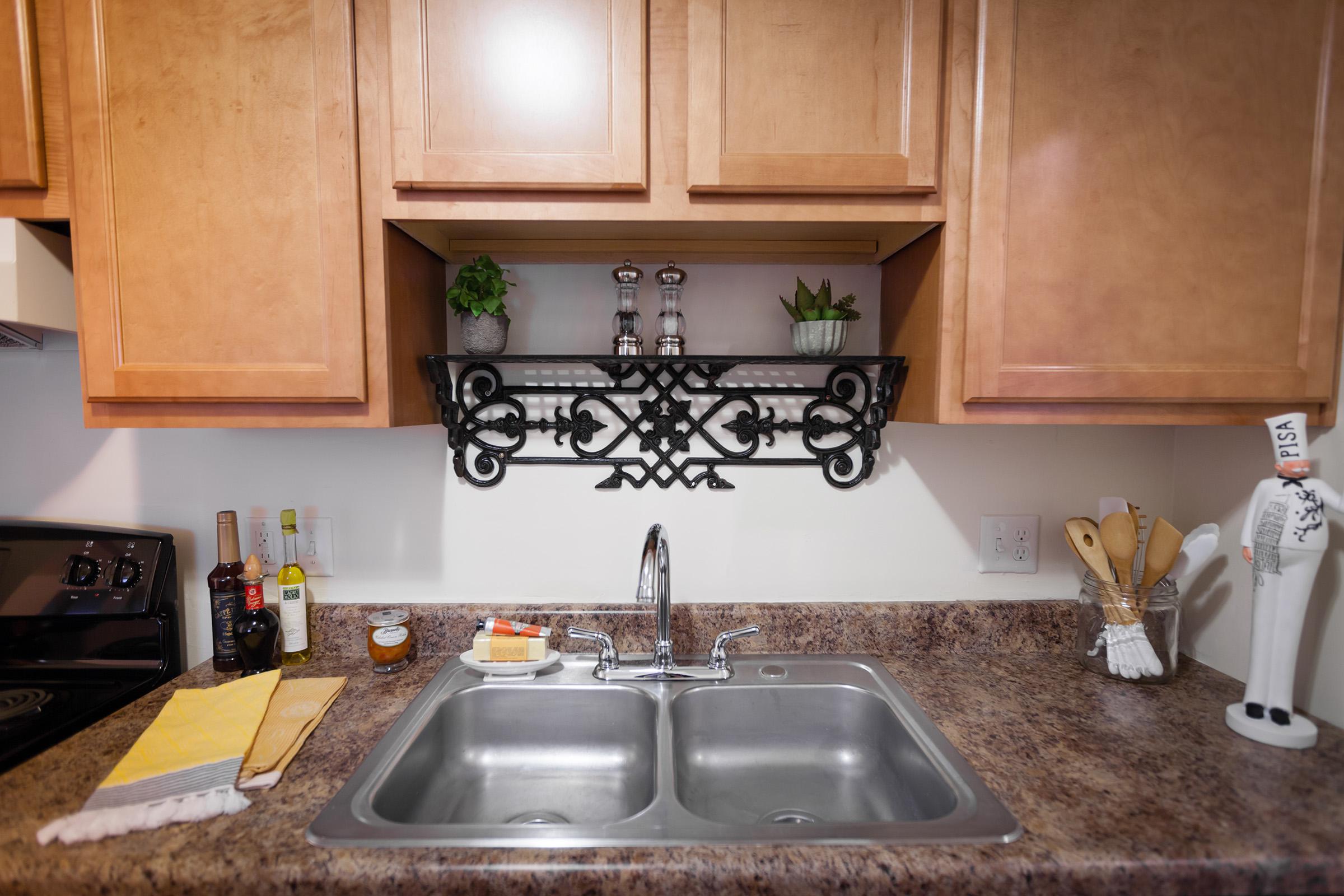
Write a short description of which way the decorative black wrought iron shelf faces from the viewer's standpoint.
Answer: facing the viewer

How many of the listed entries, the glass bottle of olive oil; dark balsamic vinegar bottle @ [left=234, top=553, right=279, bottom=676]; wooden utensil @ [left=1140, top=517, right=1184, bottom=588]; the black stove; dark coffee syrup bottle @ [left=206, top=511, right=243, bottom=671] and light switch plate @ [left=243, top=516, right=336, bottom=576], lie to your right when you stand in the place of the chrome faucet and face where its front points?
5

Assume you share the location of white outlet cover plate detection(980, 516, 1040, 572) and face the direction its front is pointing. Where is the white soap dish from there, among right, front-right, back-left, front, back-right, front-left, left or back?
front-right

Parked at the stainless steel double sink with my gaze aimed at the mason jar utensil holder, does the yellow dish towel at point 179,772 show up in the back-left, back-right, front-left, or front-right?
back-left

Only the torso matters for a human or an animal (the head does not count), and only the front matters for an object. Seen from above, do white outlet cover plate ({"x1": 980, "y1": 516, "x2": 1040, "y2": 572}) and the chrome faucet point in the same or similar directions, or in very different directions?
same or similar directions

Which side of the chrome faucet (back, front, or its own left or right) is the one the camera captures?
front

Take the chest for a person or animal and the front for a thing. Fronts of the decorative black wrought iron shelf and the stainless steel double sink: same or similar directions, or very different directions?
same or similar directions

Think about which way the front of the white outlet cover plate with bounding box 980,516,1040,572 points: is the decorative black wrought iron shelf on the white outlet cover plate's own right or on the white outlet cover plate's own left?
on the white outlet cover plate's own right

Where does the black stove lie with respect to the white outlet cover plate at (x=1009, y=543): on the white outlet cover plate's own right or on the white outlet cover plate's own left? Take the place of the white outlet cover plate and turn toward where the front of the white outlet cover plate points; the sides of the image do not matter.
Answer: on the white outlet cover plate's own right

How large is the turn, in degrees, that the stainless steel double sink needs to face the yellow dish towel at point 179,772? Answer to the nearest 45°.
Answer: approximately 45° to its right

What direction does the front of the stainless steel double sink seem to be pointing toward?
toward the camera

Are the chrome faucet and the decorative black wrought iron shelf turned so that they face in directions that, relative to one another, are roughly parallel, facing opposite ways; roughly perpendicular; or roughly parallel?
roughly parallel

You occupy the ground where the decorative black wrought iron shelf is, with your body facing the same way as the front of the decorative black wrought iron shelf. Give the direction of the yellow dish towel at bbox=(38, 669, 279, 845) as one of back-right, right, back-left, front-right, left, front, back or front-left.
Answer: front-right

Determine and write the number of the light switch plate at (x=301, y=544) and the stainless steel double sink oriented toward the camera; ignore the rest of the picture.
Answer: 2

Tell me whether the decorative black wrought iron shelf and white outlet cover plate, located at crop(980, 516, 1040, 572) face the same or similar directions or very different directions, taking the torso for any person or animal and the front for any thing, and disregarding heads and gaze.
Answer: same or similar directions

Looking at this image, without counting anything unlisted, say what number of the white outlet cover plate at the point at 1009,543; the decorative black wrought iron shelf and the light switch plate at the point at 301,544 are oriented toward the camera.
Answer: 3

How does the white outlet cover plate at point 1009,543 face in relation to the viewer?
toward the camera
